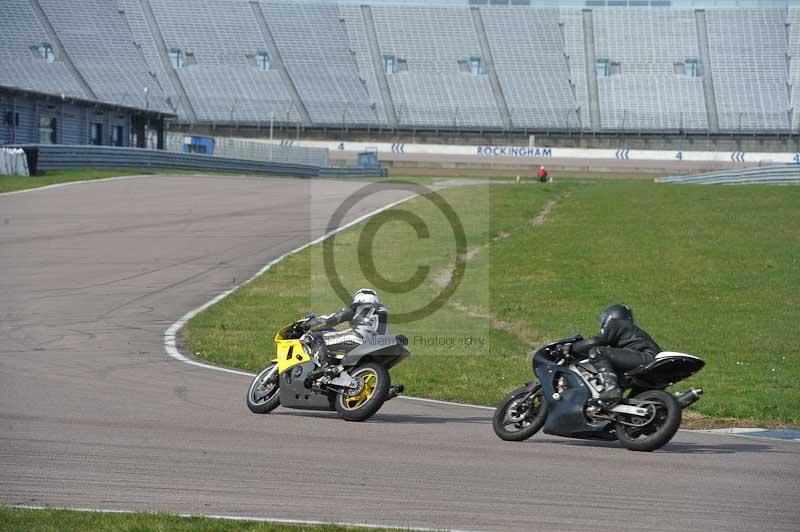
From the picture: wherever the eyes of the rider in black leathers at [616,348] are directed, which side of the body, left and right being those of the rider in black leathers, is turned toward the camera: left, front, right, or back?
left

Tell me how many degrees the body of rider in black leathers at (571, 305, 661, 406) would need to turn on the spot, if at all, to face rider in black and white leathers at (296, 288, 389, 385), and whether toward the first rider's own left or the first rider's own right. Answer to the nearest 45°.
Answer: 0° — they already face them
